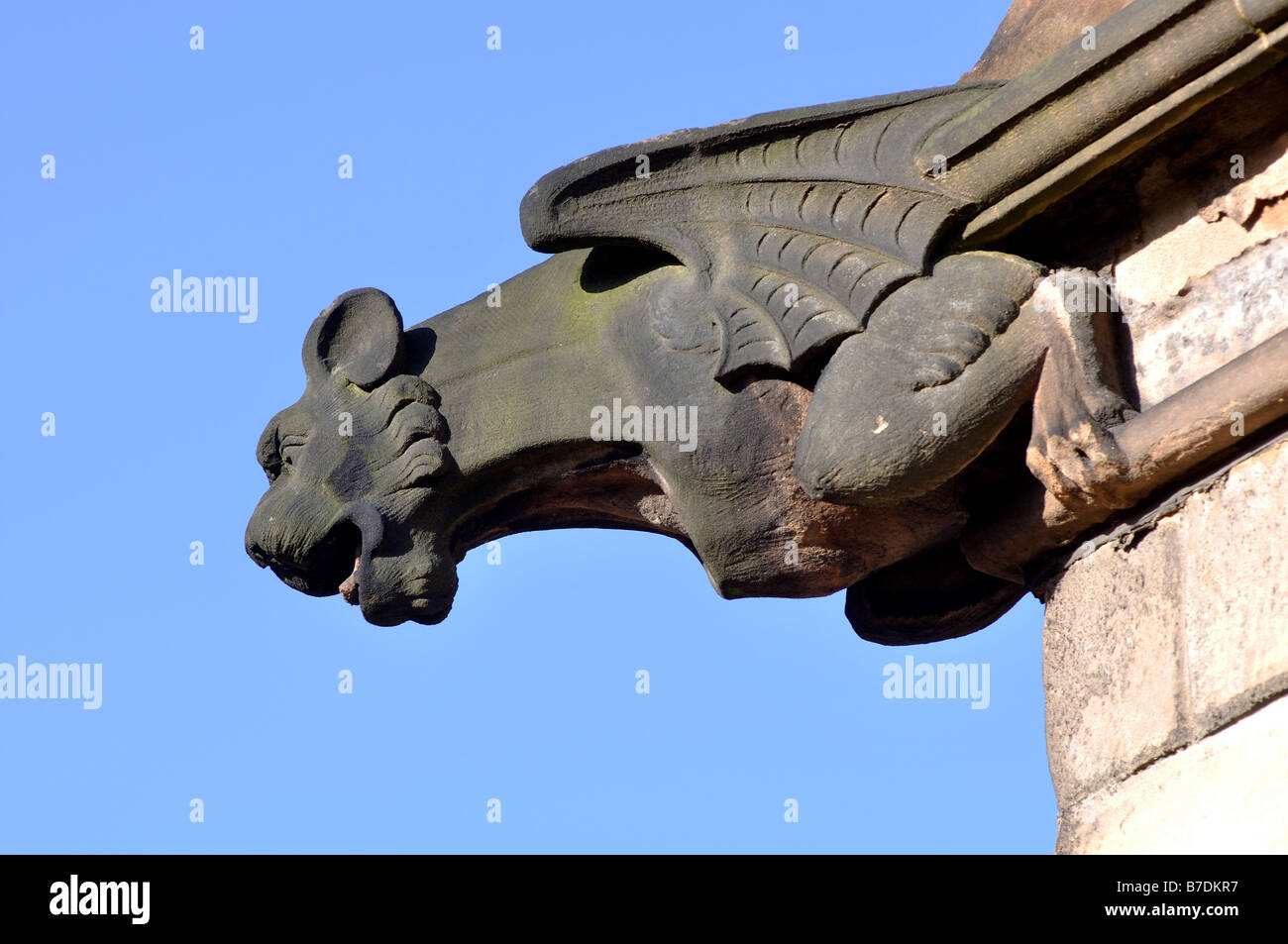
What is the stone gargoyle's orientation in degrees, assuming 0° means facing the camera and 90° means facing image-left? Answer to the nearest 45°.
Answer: approximately 90°
